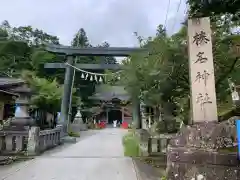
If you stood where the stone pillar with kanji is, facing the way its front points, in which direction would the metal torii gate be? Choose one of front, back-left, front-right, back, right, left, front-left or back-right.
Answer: back-right

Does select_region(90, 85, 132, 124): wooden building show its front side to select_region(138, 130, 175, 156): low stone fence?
yes

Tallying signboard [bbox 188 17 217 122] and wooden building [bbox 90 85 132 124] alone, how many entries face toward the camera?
2

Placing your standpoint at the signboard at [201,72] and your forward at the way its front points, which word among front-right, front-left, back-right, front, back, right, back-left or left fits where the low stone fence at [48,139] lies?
back-right

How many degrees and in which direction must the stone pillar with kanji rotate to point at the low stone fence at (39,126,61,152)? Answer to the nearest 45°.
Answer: approximately 135° to its right

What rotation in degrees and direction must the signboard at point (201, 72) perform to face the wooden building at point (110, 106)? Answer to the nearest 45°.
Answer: approximately 135° to its right

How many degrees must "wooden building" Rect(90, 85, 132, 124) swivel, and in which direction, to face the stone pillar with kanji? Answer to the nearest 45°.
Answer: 0° — it already faces it

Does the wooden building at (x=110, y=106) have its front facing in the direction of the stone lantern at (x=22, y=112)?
yes

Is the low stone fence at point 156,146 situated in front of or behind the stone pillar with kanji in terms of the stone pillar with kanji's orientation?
behind

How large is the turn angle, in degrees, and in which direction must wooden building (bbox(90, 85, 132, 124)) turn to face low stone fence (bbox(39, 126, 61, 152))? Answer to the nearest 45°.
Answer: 0° — it already faces it

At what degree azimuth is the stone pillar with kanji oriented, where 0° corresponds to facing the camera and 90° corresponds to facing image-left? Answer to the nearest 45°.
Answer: approximately 0°

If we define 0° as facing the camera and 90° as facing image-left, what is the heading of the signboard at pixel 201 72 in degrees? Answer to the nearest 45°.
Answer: approximately 0°
